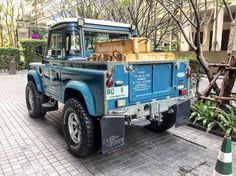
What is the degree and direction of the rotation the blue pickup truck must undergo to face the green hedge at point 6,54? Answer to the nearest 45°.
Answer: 0° — it already faces it

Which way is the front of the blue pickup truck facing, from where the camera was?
facing away from the viewer and to the left of the viewer
